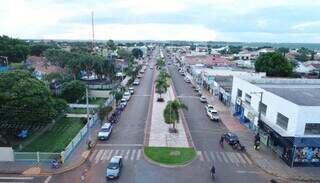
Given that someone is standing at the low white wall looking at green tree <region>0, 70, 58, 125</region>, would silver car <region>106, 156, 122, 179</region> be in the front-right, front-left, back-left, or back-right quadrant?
back-right
